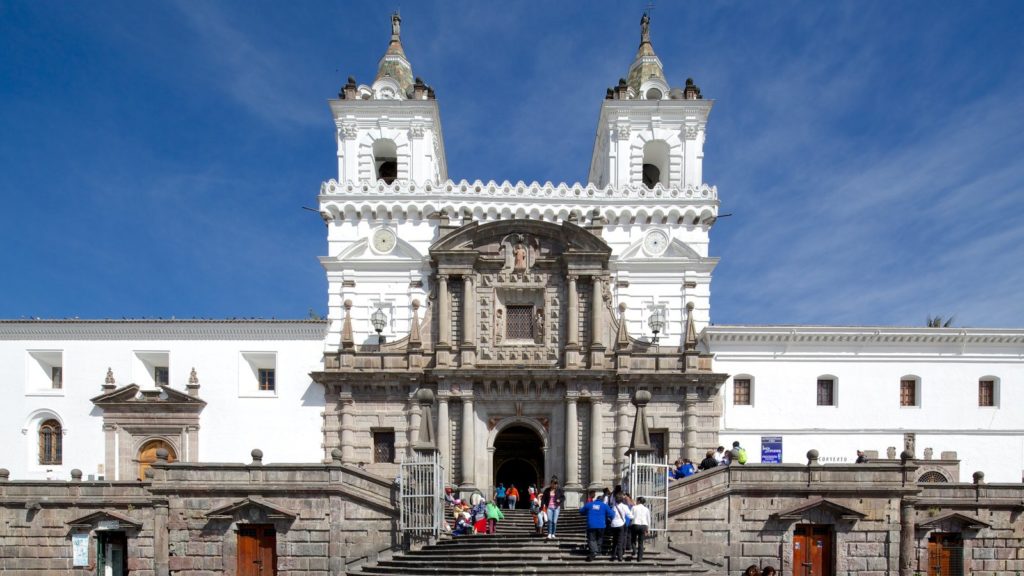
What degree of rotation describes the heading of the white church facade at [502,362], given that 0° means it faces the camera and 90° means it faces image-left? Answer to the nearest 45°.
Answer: approximately 0°
